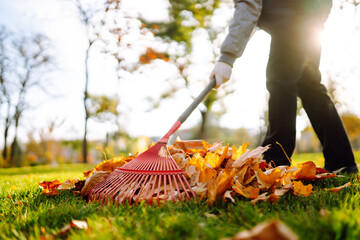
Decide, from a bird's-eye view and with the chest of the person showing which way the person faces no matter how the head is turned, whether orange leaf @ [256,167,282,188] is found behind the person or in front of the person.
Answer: in front

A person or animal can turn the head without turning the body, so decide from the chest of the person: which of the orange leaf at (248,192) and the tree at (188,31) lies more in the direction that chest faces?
the orange leaf

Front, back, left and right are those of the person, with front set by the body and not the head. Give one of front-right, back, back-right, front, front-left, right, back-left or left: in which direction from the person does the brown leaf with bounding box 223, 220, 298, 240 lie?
front-left

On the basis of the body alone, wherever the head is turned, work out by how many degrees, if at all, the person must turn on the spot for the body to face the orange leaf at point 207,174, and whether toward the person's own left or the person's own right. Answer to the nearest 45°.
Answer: approximately 45° to the person's own left

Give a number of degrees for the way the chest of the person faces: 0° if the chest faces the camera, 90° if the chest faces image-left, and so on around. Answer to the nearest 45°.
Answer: approximately 45°

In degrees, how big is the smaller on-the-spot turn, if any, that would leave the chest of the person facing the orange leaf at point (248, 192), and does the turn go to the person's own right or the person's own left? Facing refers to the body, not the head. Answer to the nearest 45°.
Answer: approximately 45° to the person's own left

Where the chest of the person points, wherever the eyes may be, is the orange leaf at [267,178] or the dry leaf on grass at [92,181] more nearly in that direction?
the dry leaf on grass

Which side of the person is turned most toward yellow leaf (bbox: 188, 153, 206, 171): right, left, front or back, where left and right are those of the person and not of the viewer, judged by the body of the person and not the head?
front

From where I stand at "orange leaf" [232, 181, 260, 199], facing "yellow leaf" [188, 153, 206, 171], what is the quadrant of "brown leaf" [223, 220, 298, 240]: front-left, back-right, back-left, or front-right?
back-left

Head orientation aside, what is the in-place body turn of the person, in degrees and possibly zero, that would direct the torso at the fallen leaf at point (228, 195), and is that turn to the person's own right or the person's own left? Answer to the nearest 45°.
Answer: approximately 45° to the person's own left

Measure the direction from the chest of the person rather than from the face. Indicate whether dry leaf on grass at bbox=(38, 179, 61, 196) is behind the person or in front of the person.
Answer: in front

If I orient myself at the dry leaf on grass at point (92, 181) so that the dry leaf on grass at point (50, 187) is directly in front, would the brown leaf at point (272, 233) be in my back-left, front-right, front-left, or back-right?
back-left
